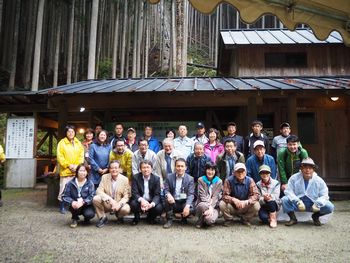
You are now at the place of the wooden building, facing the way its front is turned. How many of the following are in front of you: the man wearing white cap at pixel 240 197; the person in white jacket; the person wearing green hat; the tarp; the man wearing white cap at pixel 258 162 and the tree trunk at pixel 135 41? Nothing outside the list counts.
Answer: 5

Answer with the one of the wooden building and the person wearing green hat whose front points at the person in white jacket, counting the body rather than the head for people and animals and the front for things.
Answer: the wooden building

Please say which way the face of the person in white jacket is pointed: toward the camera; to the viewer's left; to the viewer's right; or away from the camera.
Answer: toward the camera

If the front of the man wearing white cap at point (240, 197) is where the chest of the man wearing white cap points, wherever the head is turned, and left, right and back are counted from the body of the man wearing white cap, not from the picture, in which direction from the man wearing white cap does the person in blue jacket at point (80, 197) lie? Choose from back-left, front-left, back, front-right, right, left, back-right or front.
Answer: right

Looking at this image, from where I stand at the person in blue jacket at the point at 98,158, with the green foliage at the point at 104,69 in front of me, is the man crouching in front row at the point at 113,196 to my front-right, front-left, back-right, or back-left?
back-right

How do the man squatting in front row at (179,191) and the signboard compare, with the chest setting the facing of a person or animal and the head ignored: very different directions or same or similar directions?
same or similar directions

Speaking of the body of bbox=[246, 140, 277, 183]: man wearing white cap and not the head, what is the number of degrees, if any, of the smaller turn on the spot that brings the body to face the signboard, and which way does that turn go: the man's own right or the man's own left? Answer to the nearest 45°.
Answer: approximately 90° to the man's own right

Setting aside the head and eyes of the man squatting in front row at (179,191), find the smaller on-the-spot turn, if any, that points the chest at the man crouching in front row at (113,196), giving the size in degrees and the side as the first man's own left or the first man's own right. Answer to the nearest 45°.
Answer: approximately 90° to the first man's own right

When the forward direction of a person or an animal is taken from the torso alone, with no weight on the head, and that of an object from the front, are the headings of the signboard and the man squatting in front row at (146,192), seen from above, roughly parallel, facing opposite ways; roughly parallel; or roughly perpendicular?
roughly parallel

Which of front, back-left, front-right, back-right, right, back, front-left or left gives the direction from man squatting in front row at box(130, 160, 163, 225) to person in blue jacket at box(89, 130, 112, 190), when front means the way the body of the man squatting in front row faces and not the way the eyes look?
back-right

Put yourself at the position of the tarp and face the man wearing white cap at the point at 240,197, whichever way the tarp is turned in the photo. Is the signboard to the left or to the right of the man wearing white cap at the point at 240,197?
left

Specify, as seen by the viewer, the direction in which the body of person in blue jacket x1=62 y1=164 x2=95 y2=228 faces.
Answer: toward the camera

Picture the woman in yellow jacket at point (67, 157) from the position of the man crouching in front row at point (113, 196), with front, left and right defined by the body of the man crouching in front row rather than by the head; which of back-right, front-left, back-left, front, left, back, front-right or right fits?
back-right

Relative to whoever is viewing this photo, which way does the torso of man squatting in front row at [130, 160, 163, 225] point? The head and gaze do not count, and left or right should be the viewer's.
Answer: facing the viewer

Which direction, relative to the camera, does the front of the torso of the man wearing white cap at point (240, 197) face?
toward the camera

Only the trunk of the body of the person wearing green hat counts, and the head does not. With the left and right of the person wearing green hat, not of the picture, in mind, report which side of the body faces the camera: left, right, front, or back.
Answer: front
